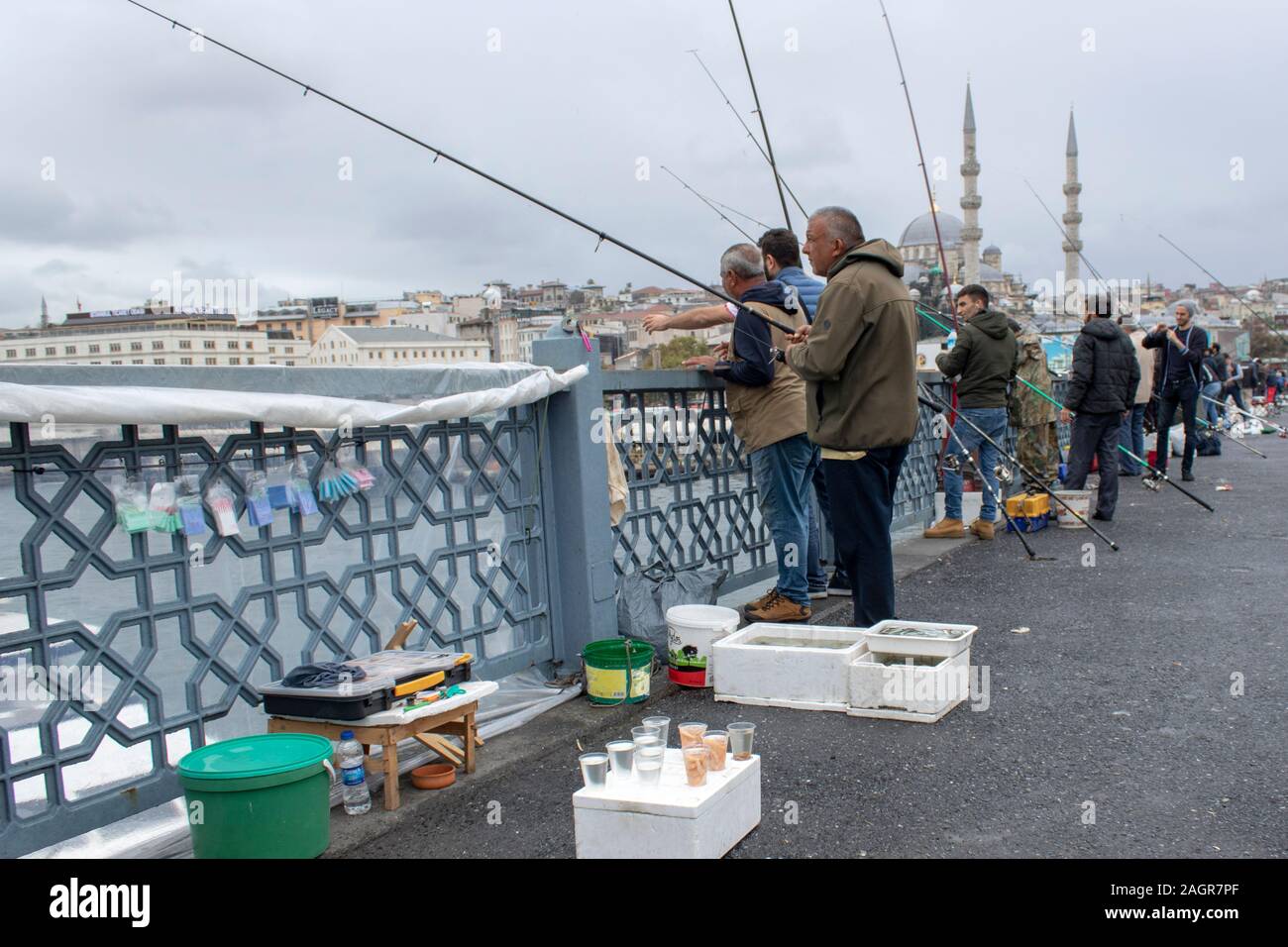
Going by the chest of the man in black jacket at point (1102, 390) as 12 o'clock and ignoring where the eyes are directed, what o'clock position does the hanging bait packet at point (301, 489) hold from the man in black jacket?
The hanging bait packet is roughly at 8 o'clock from the man in black jacket.

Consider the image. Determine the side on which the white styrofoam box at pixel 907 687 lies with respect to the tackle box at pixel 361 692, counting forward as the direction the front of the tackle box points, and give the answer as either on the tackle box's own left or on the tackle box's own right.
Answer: on the tackle box's own left

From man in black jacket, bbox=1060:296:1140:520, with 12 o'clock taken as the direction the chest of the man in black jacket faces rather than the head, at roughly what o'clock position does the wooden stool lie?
The wooden stool is roughly at 8 o'clock from the man in black jacket.

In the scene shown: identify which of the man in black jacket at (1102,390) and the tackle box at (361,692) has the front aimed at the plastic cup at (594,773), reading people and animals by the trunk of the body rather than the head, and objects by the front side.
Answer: the tackle box

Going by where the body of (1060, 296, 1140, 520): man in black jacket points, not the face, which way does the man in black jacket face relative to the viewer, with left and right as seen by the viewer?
facing away from the viewer and to the left of the viewer

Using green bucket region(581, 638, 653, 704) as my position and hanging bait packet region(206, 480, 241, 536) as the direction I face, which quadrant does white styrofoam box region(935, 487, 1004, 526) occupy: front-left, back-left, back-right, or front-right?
back-right

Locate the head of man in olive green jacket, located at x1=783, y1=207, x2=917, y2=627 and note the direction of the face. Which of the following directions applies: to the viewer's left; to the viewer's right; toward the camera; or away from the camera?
to the viewer's left

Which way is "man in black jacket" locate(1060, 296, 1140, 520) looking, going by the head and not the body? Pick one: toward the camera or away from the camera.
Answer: away from the camera

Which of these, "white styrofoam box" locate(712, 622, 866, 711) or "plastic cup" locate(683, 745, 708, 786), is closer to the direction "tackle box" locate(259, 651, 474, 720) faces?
the plastic cup

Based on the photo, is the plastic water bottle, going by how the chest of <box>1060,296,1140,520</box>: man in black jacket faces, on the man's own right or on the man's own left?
on the man's own left

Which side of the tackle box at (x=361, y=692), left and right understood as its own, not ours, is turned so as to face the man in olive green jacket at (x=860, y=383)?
left

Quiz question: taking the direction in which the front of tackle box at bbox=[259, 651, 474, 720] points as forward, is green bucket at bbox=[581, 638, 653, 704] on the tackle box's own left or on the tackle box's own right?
on the tackle box's own left

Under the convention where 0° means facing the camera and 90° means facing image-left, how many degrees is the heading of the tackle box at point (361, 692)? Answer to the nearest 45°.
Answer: approximately 315°

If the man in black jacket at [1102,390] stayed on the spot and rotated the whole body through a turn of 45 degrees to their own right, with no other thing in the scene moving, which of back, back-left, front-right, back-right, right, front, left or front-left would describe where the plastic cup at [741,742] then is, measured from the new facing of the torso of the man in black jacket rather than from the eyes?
back
